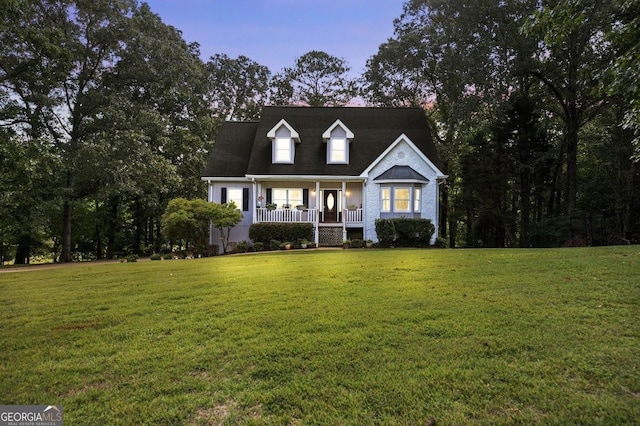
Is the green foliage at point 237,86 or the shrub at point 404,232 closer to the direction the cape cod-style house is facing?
the shrub

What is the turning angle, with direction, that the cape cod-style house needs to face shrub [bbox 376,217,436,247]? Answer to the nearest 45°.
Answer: approximately 45° to its left

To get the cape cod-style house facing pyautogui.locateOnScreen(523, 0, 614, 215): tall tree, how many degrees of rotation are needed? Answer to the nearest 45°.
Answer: approximately 90° to its left

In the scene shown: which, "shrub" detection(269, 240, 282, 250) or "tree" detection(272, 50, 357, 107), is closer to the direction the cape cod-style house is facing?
the shrub

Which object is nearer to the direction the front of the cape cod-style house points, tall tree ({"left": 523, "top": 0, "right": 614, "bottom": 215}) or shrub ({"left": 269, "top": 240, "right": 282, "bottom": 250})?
the shrub

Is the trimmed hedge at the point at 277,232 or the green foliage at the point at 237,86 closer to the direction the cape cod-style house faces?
the trimmed hedge

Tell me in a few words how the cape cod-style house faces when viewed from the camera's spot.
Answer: facing the viewer

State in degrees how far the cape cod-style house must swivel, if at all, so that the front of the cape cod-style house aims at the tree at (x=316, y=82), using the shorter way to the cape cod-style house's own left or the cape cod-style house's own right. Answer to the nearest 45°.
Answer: approximately 180°

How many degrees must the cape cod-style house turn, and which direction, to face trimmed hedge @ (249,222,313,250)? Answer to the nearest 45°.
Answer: approximately 45° to its right

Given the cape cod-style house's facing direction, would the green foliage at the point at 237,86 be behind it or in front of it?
behind
